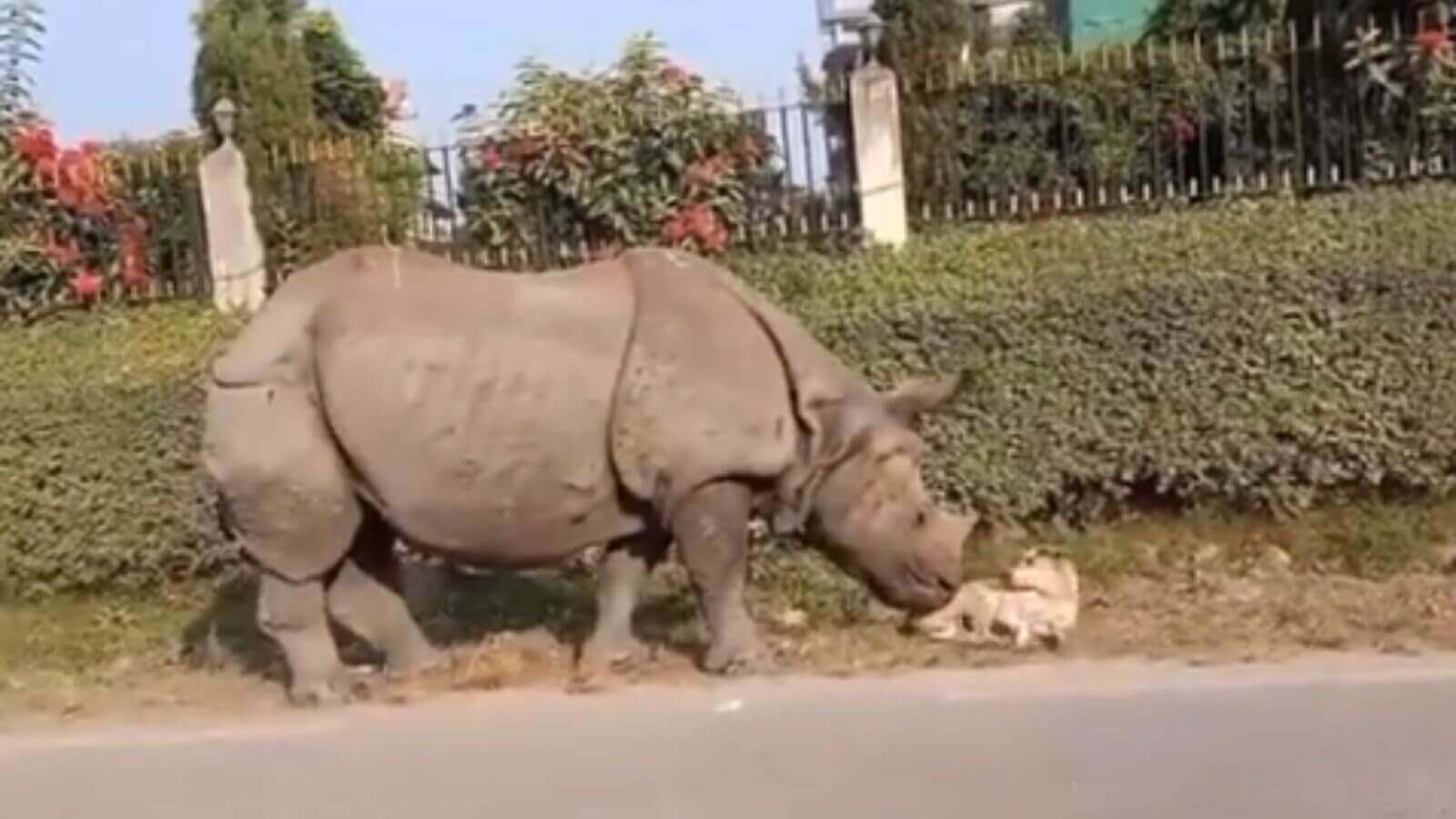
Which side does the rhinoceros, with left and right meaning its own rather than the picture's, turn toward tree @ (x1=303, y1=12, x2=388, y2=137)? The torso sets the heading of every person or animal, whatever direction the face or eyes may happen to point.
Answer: left

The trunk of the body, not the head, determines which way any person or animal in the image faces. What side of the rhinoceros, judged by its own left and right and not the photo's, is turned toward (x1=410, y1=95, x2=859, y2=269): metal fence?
left

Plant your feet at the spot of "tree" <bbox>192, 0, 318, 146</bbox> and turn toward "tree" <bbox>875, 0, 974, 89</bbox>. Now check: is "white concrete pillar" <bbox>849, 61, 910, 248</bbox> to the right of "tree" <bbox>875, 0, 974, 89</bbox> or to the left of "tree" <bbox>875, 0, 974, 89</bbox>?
right

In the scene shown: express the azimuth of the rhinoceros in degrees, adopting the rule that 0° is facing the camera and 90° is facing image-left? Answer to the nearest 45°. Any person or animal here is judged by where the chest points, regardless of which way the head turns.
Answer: approximately 270°

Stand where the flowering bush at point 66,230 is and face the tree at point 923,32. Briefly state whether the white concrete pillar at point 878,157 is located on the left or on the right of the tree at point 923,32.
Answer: right

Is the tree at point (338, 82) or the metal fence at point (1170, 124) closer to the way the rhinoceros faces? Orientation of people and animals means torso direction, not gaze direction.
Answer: the metal fence

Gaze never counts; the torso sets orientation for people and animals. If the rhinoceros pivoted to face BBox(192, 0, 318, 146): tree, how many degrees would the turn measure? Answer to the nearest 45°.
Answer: approximately 90° to its left

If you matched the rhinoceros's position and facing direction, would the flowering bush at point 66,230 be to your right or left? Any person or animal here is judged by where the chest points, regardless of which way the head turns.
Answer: on your left

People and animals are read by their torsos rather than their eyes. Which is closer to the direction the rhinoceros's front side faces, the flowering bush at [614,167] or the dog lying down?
the dog lying down

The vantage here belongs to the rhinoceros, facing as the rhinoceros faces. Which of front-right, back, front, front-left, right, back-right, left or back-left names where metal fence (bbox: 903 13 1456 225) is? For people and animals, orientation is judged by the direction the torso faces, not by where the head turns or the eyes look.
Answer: front-left
